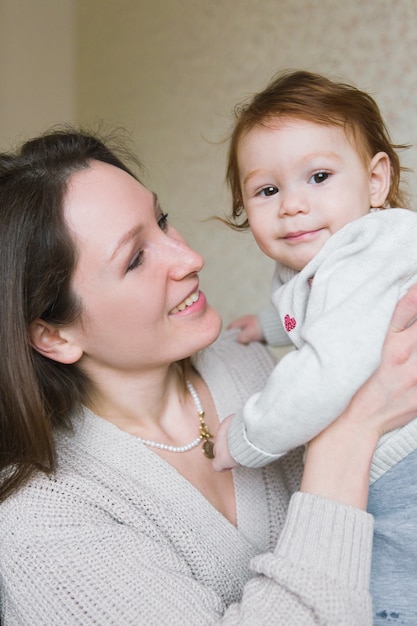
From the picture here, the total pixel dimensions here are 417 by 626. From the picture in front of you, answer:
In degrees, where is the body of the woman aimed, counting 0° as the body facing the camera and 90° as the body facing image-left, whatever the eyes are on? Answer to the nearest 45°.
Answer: approximately 315°
